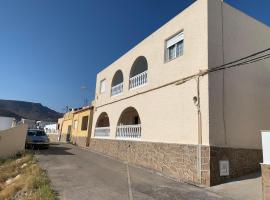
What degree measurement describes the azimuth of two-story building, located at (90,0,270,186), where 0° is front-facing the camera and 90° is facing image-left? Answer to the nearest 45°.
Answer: approximately 45°

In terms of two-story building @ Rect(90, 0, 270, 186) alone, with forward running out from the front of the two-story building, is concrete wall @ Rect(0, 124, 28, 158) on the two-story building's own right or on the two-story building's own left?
on the two-story building's own right

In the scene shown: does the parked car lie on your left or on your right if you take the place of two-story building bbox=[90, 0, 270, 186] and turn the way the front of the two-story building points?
on your right

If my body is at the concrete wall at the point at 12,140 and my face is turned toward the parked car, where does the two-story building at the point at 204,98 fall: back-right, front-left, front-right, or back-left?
back-right
